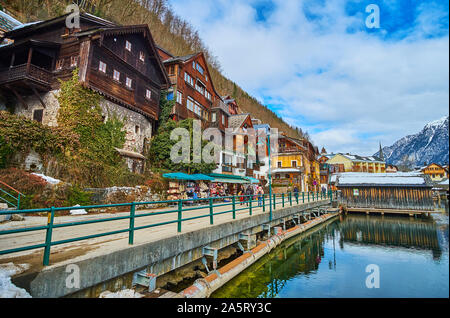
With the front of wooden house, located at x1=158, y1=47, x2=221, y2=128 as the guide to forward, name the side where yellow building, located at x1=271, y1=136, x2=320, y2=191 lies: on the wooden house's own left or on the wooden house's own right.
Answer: on the wooden house's own left

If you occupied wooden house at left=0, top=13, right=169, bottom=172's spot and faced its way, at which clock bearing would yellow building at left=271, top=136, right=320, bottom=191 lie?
The yellow building is roughly at 10 o'clock from the wooden house.

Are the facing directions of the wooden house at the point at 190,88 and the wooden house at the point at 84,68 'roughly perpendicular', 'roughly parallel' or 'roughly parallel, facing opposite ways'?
roughly parallel

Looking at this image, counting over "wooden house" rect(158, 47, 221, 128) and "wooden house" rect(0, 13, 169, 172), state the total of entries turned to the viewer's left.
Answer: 0

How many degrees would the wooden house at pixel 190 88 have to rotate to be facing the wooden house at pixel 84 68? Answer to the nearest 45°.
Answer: approximately 90° to its right

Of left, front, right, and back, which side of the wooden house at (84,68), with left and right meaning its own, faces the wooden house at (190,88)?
left

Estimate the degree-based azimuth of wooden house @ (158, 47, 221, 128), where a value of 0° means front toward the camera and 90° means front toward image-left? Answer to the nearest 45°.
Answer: approximately 315°
